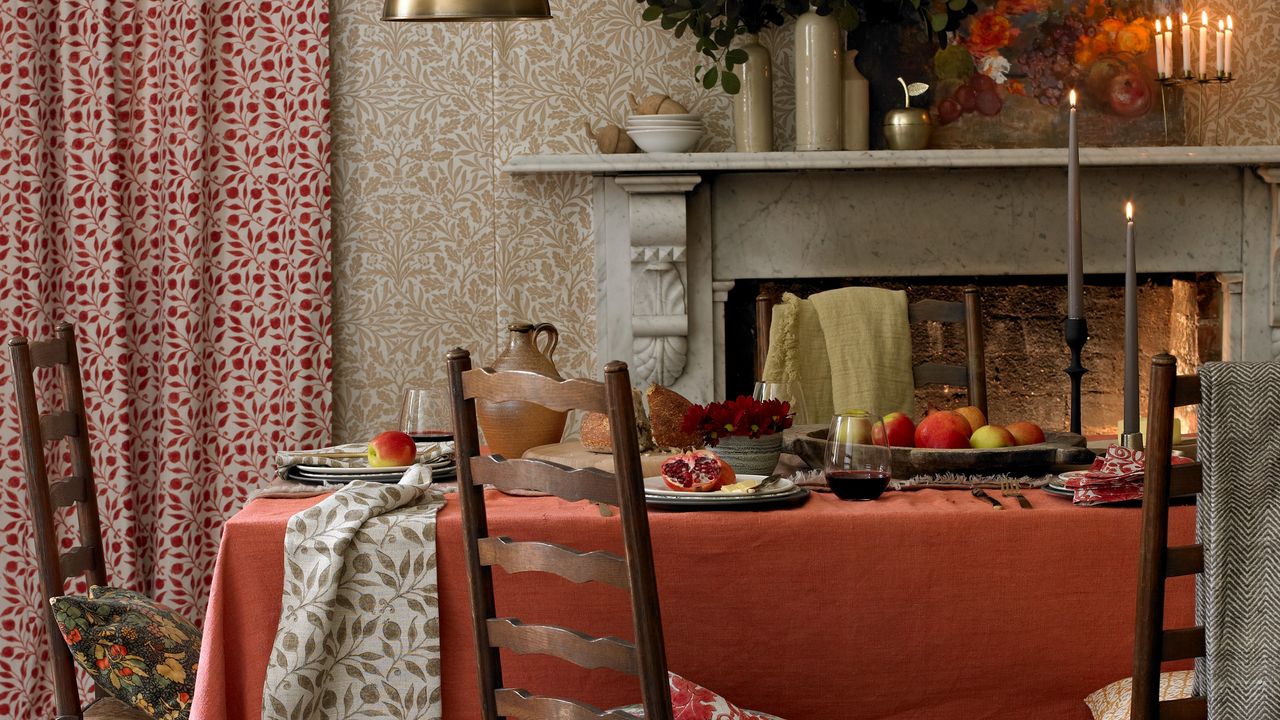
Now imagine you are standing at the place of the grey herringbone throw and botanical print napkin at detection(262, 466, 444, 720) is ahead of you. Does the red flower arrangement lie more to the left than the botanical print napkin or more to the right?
right

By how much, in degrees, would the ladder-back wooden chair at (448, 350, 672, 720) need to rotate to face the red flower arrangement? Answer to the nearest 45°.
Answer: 0° — it already faces it

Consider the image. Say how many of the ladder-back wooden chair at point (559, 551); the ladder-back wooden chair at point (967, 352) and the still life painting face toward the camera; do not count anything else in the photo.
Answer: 2

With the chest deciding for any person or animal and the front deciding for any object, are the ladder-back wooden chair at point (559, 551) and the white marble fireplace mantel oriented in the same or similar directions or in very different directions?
very different directions

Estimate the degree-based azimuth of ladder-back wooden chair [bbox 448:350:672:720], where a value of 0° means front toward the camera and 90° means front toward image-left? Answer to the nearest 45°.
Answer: approximately 225°
